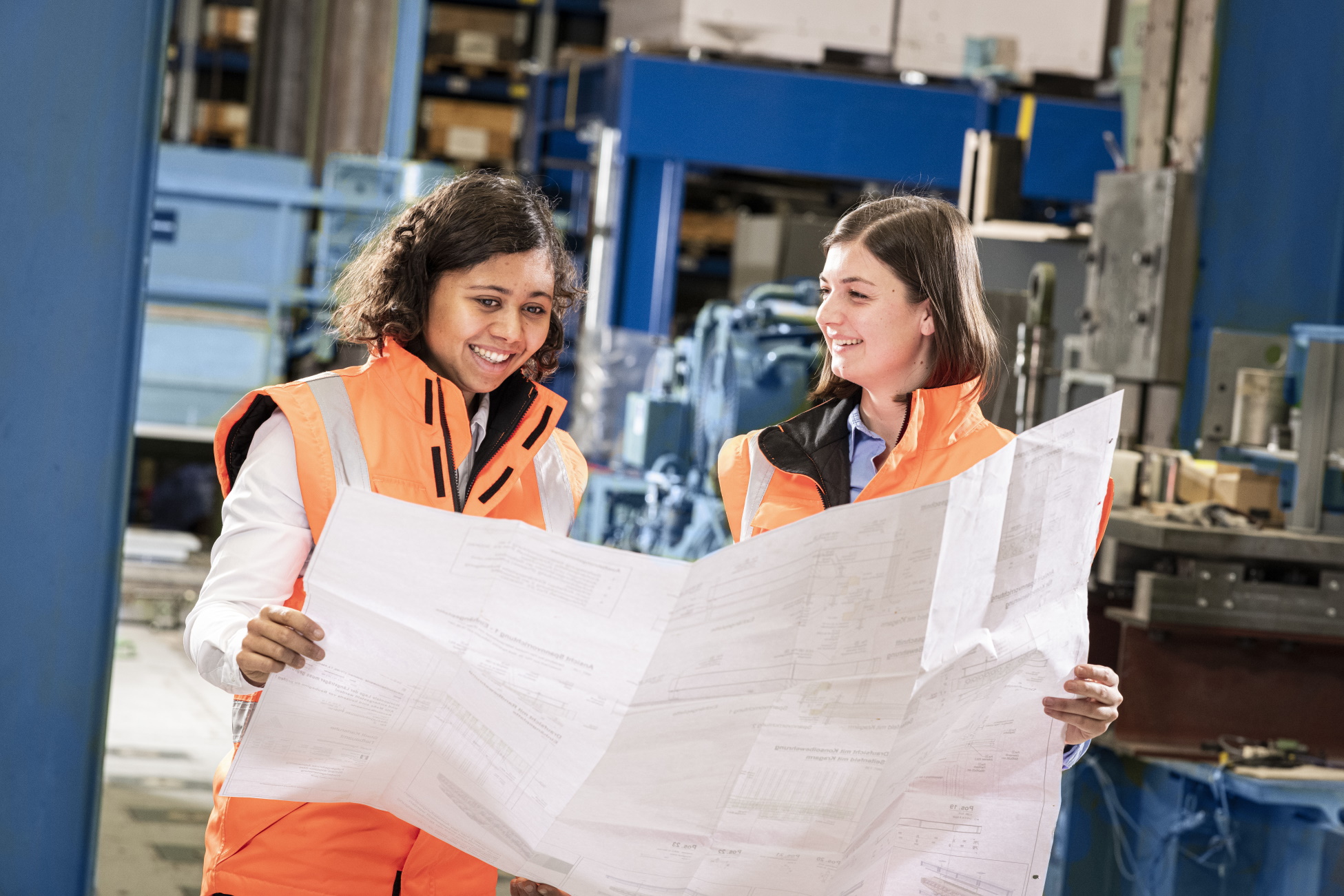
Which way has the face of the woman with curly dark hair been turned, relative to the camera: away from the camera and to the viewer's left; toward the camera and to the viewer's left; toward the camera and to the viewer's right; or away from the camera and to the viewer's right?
toward the camera and to the viewer's right

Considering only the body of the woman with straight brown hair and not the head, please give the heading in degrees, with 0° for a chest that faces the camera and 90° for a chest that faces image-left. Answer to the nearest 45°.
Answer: approximately 45°

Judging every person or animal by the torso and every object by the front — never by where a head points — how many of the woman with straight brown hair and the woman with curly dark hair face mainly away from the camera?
0

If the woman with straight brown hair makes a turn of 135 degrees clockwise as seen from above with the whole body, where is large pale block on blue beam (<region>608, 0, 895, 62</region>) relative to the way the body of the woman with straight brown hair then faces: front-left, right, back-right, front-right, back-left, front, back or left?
front

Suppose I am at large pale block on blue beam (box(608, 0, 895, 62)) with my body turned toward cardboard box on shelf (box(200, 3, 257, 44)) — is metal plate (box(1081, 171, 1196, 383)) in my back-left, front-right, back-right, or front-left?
back-left

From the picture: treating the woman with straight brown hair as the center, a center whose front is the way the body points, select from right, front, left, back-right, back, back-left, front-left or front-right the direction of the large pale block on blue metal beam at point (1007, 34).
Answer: back-right

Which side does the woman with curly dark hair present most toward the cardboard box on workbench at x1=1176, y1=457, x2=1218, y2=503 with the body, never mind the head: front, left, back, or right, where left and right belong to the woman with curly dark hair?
left

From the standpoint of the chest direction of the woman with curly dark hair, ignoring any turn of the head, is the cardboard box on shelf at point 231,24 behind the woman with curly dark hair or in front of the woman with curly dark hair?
behind

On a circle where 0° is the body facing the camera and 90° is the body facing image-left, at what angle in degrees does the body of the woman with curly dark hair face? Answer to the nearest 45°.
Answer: approximately 315°

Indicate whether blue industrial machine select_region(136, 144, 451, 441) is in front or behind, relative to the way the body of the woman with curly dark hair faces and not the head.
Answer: behind

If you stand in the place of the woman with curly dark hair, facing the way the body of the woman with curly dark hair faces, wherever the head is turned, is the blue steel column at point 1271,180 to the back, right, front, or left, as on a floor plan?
left

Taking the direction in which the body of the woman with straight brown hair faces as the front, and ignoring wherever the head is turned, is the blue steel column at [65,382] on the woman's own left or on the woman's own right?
on the woman's own right
